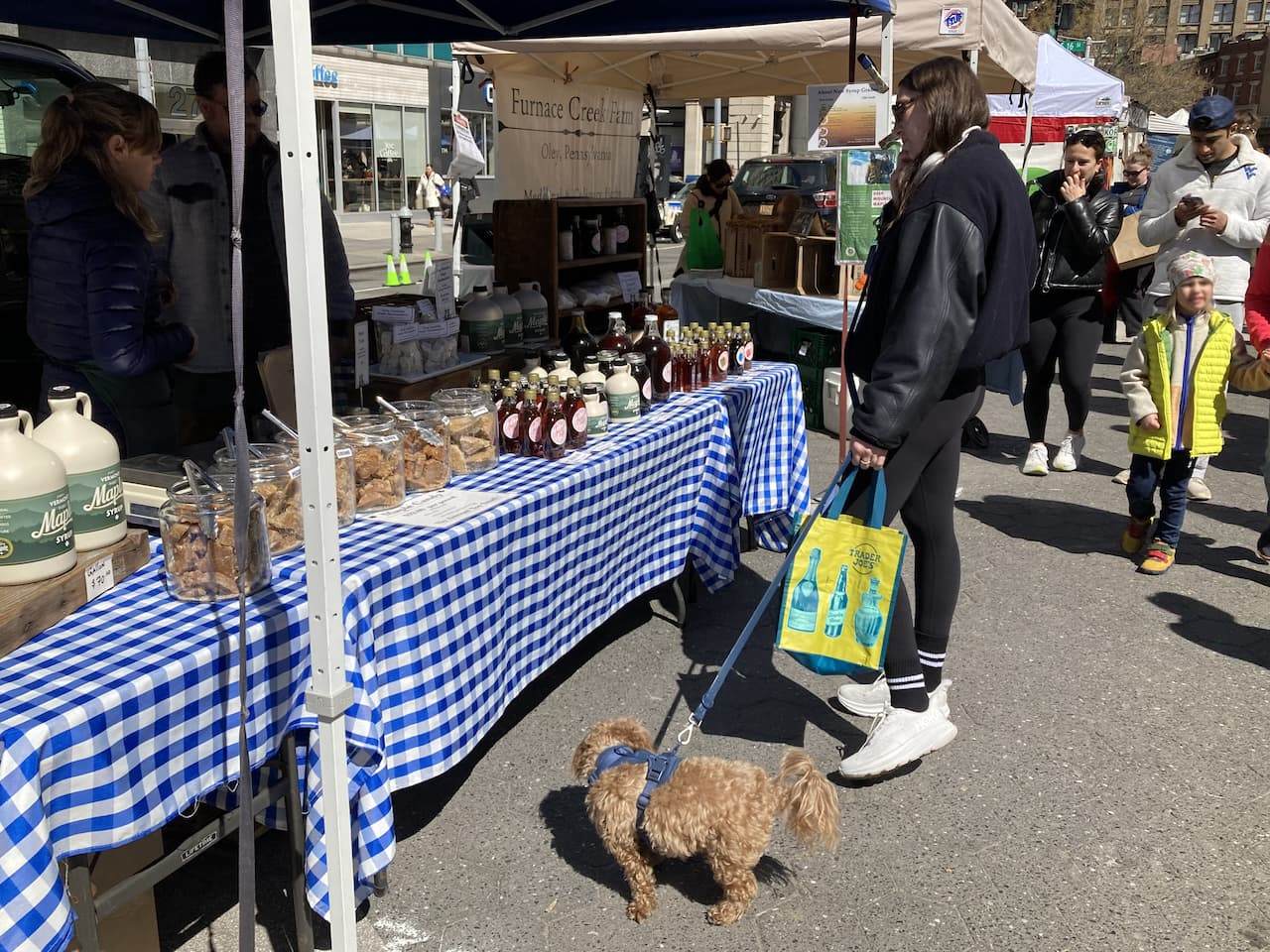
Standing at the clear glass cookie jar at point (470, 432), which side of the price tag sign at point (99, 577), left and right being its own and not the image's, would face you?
left

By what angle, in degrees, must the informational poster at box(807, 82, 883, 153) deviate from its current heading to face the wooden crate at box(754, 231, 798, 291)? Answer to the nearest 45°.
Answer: approximately 180°

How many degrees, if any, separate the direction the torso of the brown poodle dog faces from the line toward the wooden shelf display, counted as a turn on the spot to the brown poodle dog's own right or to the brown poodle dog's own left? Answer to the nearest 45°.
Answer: approximately 90° to the brown poodle dog's own right

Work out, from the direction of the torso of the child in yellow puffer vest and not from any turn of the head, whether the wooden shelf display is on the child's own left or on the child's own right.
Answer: on the child's own right

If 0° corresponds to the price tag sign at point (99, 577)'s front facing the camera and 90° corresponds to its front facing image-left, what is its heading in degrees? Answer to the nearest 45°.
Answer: approximately 315°

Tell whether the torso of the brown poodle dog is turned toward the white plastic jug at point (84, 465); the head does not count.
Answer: yes

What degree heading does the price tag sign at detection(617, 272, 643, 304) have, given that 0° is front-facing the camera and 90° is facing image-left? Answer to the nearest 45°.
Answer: approximately 0°

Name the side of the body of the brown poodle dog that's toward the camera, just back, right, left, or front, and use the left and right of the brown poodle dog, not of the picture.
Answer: left
